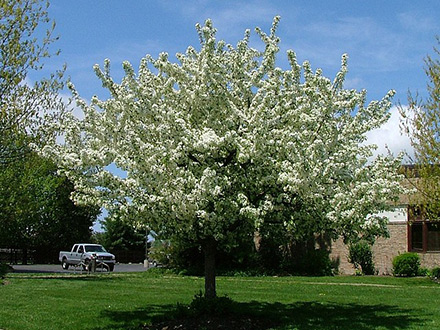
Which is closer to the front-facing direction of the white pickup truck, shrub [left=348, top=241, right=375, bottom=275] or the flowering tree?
the shrub

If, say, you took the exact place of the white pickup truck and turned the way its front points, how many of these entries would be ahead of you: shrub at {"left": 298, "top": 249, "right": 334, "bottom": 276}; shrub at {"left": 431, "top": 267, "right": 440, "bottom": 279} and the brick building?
3

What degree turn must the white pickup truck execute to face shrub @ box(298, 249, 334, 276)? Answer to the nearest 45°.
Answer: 0° — it already faces it

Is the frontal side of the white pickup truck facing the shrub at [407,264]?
yes

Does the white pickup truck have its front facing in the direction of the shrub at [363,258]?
yes

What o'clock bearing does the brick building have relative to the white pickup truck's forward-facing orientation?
The brick building is roughly at 12 o'clock from the white pickup truck.

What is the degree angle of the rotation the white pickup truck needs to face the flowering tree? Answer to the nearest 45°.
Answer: approximately 45° to its right

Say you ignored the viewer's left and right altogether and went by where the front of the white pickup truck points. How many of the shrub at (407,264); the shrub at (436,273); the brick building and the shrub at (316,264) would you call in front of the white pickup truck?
4

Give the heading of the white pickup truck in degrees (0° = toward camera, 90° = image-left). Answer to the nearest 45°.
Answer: approximately 315°

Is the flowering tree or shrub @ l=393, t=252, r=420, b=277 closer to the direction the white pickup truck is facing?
the shrub
